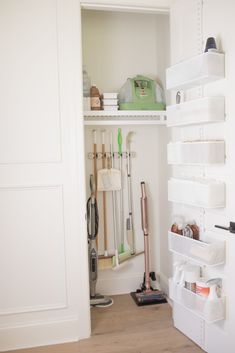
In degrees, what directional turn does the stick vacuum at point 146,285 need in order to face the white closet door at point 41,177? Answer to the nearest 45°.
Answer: approximately 45° to its right

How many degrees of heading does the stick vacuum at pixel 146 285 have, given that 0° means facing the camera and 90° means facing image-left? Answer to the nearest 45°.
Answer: approximately 0°

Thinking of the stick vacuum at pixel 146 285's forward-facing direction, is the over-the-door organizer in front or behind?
in front
